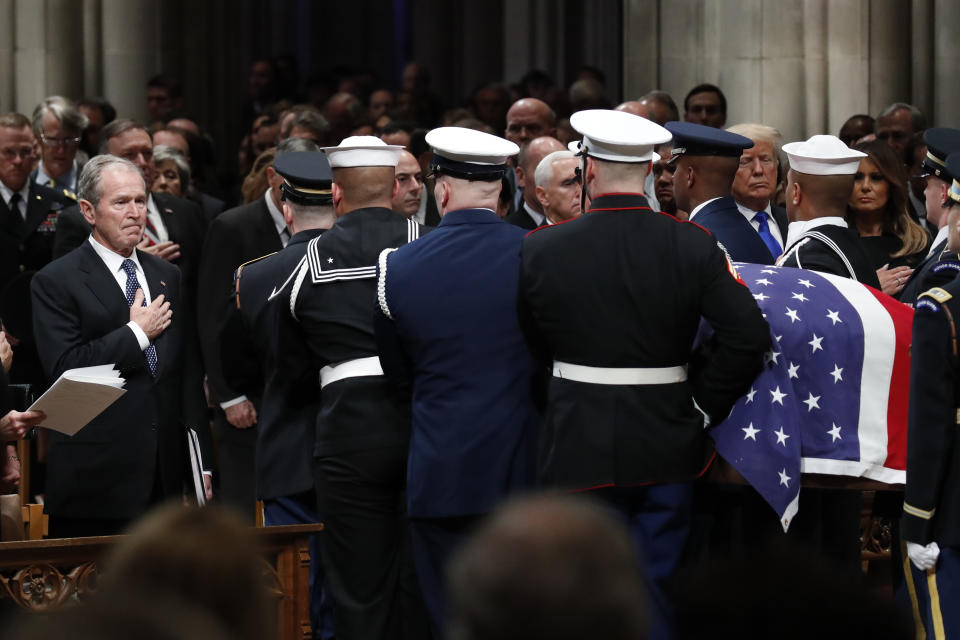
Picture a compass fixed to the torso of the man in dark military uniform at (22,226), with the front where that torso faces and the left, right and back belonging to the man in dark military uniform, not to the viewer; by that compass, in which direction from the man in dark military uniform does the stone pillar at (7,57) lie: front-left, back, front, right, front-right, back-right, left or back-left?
back

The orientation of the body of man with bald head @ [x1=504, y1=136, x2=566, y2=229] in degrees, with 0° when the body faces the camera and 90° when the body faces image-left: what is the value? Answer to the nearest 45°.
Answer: approximately 315°

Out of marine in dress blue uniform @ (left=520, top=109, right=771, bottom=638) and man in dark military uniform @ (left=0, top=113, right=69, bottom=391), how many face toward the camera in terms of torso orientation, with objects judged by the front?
1

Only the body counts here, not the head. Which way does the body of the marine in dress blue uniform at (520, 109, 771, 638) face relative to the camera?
away from the camera

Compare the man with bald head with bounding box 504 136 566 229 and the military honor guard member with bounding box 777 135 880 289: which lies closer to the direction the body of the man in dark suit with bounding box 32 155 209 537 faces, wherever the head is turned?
the military honor guard member

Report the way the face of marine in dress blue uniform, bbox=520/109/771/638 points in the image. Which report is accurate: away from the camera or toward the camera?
away from the camera

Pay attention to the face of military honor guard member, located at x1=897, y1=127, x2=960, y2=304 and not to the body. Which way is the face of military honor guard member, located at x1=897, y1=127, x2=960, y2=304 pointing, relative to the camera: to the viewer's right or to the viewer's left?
to the viewer's left

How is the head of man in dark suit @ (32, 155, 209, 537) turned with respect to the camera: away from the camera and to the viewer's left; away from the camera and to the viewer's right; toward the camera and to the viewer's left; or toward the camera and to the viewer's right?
toward the camera and to the viewer's right

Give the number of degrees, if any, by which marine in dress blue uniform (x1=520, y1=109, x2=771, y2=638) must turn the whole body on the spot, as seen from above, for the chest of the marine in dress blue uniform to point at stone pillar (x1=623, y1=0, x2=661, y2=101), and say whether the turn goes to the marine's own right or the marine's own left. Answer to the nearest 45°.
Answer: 0° — they already face it
